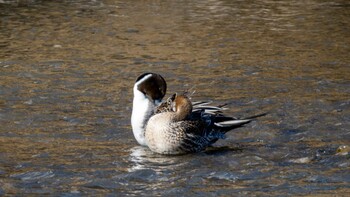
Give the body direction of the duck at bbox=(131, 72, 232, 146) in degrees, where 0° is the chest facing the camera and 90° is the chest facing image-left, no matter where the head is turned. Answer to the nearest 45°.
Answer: approximately 90°

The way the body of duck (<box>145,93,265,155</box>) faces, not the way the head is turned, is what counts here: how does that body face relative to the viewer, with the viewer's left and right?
facing to the left of the viewer

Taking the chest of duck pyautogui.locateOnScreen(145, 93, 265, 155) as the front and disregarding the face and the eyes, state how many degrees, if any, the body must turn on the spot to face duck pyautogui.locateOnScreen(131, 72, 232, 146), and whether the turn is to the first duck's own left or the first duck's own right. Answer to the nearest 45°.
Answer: approximately 45° to the first duck's own right

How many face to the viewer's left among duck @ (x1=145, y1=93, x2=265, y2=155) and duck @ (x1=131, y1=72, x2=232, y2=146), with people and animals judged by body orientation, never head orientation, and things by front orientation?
2

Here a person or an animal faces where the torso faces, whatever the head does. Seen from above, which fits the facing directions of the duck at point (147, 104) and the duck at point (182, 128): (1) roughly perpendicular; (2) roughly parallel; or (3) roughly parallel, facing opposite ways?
roughly parallel

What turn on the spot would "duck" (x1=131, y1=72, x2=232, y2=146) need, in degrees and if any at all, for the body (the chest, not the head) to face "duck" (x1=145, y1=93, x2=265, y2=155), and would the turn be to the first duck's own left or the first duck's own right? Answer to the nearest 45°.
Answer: approximately 135° to the first duck's own left
